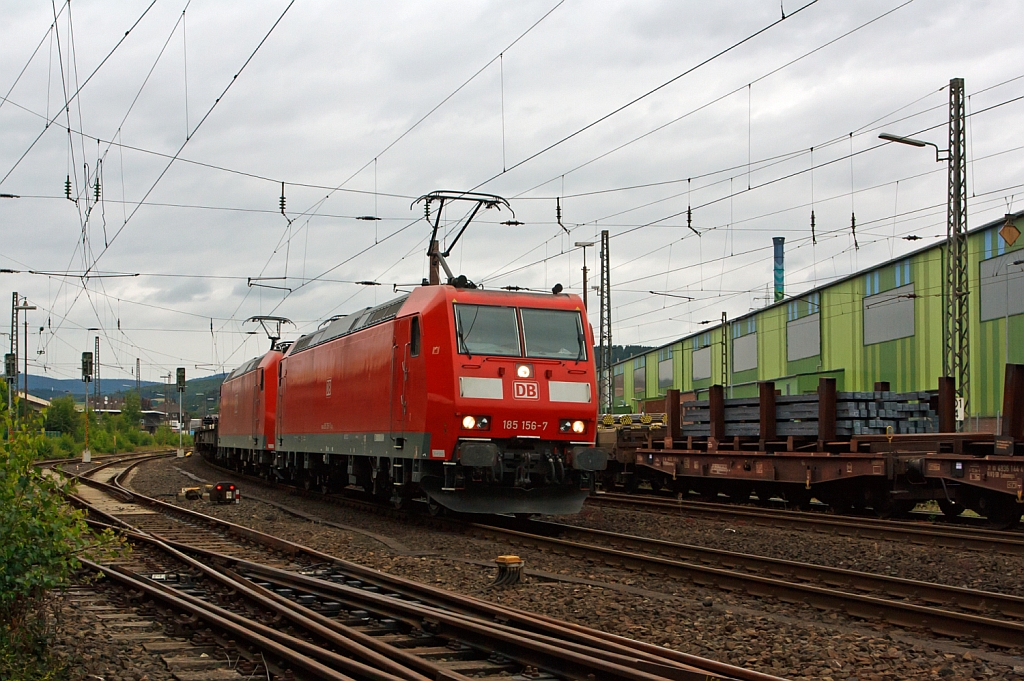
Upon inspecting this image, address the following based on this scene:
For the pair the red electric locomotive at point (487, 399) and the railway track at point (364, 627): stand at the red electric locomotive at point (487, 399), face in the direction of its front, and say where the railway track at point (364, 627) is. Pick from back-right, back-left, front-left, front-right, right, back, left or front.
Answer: front-right

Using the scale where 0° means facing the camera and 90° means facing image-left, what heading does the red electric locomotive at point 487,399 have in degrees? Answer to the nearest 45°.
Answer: approximately 315°

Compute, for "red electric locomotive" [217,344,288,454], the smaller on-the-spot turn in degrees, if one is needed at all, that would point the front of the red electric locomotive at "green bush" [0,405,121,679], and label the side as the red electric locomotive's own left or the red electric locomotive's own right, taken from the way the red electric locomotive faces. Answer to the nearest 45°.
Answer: approximately 45° to the red electric locomotive's own right

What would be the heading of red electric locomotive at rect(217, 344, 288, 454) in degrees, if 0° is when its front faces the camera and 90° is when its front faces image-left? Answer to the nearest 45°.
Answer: approximately 315°
